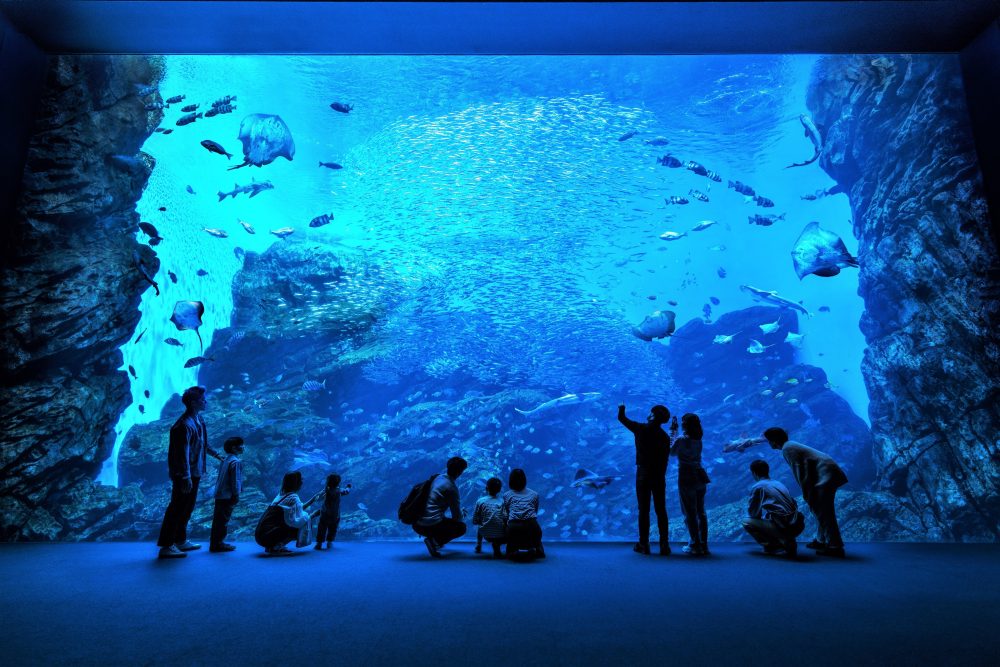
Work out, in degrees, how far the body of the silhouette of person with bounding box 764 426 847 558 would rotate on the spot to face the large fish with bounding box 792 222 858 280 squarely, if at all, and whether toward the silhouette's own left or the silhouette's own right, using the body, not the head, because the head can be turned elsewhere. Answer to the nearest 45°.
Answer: approximately 90° to the silhouette's own right

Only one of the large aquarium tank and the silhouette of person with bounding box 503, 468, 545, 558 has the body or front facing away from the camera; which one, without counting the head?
the silhouette of person

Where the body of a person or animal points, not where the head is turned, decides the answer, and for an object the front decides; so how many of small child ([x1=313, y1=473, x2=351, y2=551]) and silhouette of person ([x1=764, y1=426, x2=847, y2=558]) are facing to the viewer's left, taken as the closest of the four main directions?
1

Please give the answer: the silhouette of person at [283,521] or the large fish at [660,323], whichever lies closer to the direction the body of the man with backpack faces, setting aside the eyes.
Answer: the large fish

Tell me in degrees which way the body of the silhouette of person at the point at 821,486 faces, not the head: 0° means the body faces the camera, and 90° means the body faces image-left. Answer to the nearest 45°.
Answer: approximately 90°

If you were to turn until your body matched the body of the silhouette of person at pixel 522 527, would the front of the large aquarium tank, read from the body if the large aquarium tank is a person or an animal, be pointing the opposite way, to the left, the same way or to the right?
the opposite way

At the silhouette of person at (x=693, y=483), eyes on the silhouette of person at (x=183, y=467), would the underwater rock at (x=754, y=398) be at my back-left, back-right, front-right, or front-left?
back-right

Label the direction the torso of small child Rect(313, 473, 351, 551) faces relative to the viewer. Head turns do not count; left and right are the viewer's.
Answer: facing away from the viewer and to the right of the viewer

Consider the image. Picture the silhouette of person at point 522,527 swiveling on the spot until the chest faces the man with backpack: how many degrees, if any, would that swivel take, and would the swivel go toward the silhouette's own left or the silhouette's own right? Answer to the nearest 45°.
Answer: approximately 90° to the silhouette's own left

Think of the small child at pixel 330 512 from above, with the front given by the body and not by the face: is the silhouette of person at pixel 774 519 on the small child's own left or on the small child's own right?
on the small child's own right

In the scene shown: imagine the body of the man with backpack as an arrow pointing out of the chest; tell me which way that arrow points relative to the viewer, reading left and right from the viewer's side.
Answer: facing away from the viewer and to the right of the viewer

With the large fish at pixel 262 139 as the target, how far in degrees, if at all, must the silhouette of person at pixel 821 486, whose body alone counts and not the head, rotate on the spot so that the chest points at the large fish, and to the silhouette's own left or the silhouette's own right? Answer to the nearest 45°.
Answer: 0° — they already face it
